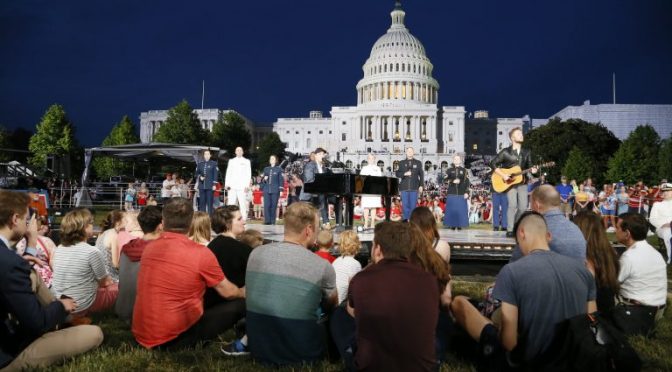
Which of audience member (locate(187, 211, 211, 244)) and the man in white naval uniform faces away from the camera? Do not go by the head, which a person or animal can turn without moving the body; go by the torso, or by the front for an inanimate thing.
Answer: the audience member

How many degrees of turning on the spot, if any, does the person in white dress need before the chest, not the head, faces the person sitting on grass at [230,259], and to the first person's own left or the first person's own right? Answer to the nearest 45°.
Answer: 0° — they already face them

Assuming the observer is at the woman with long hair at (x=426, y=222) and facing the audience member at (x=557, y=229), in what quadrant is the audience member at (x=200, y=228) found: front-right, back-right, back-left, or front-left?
back-left

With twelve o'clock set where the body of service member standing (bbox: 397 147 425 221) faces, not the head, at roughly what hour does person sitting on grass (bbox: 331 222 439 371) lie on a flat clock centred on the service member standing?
The person sitting on grass is roughly at 12 o'clock from the service member standing.

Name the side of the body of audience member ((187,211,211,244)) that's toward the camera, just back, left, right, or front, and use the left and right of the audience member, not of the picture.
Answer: back

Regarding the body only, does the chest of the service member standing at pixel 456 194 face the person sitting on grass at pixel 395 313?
yes

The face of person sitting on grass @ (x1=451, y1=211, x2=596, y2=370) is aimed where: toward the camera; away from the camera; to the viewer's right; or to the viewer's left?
away from the camera

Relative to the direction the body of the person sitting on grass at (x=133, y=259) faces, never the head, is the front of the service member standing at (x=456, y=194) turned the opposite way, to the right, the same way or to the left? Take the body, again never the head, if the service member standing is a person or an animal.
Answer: the opposite way

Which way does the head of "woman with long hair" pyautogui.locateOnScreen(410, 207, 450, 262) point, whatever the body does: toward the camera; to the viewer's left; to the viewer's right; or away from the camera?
away from the camera

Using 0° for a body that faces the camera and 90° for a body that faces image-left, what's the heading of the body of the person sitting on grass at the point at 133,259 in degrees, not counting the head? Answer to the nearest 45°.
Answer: approximately 225°

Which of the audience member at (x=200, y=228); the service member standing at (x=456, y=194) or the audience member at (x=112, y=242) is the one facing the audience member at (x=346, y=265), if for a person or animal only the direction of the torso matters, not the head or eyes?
the service member standing

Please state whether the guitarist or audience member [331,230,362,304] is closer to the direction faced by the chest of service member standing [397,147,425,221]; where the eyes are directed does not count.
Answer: the audience member

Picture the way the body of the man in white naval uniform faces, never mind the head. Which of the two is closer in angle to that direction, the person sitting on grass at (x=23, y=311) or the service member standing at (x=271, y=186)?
the person sitting on grass

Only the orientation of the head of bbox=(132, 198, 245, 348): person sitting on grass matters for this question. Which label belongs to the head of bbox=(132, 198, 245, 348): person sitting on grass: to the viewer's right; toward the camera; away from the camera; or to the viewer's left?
away from the camera

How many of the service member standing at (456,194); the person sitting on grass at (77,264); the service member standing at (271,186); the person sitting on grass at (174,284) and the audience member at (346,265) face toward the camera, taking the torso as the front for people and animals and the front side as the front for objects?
2
